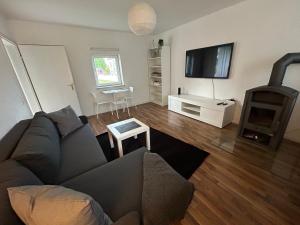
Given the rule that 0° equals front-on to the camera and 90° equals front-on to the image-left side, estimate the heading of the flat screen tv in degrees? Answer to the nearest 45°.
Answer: approximately 45°

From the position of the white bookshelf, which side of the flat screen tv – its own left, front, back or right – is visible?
right

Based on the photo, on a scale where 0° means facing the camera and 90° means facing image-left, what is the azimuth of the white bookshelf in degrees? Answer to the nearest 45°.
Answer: approximately 45°

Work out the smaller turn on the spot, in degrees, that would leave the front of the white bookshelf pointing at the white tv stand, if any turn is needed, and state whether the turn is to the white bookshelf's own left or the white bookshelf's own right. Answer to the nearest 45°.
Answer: approximately 90° to the white bookshelf's own left

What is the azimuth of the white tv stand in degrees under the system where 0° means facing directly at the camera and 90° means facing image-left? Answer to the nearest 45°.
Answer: approximately 45°

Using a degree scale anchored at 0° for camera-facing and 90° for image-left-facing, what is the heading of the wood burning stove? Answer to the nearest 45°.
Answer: approximately 45°
